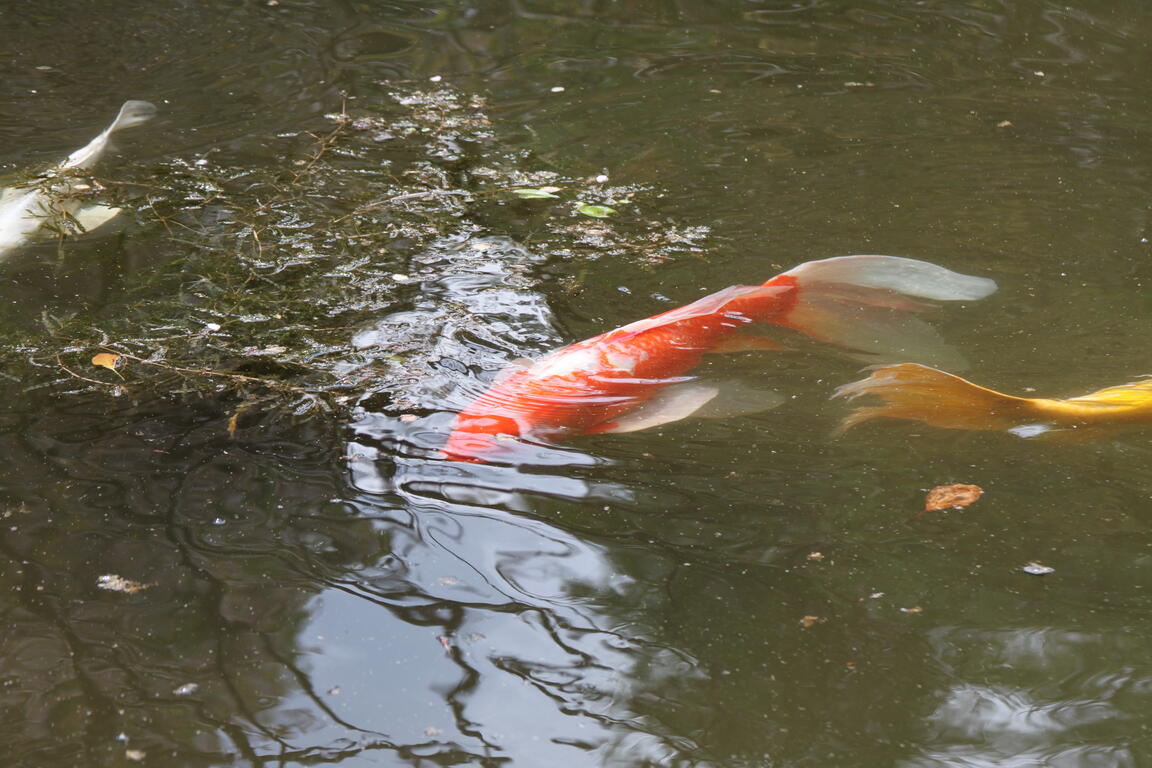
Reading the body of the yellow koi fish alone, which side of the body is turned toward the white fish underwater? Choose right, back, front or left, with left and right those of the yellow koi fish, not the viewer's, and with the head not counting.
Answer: back

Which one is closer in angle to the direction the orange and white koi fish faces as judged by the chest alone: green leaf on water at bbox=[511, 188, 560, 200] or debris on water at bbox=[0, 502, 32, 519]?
the debris on water

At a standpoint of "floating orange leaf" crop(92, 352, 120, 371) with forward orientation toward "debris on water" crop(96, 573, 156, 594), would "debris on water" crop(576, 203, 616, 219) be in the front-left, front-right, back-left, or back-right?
back-left

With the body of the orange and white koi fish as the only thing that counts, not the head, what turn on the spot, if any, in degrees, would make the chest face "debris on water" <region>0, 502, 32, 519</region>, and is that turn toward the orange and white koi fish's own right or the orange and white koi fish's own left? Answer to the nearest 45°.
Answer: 0° — it already faces it

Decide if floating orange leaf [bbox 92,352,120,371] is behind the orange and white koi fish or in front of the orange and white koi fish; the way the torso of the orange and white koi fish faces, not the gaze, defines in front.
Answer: in front

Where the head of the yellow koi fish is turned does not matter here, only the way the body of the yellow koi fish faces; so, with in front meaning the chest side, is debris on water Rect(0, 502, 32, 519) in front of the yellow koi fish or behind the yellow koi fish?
behind

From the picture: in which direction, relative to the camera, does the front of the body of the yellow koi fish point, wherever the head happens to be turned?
to the viewer's right

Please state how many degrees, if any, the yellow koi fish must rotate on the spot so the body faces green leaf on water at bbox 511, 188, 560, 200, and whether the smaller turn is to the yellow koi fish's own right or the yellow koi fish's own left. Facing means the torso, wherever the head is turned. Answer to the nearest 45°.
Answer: approximately 135° to the yellow koi fish's own left

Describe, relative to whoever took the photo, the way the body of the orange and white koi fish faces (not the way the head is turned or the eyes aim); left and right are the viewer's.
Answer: facing the viewer and to the left of the viewer

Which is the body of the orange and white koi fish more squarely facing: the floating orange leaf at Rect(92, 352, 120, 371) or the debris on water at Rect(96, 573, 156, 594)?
the debris on water

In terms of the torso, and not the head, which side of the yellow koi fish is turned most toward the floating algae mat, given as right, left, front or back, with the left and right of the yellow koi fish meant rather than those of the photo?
back
